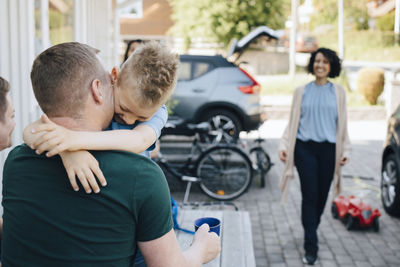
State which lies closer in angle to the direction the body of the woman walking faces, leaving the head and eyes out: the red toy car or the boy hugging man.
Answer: the boy hugging man

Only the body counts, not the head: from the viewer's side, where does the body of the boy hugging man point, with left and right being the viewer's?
facing the viewer

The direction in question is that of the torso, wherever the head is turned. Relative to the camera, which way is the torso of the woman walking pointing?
toward the camera

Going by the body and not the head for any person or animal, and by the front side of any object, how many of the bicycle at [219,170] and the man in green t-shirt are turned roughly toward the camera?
0

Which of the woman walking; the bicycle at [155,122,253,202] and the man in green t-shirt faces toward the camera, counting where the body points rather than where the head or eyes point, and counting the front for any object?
the woman walking

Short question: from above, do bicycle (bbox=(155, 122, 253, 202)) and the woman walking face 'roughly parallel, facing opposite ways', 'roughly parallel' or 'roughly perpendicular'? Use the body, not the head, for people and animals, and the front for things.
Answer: roughly perpendicular

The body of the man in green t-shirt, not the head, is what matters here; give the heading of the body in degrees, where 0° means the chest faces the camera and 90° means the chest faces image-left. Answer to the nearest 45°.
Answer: approximately 225°

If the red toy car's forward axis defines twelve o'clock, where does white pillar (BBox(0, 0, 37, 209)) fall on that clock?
The white pillar is roughly at 3 o'clock from the red toy car.
